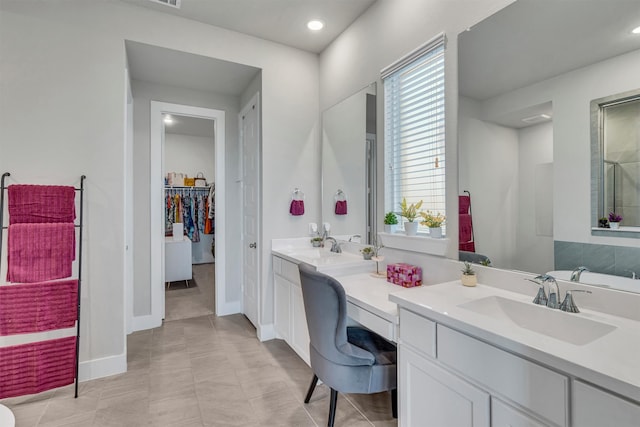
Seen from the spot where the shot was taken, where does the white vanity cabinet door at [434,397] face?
facing the viewer and to the left of the viewer

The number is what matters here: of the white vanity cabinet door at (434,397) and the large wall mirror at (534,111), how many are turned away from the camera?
0

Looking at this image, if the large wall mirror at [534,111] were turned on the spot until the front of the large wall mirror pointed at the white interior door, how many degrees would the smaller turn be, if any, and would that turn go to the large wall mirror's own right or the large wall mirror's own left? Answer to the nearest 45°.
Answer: approximately 45° to the large wall mirror's own right

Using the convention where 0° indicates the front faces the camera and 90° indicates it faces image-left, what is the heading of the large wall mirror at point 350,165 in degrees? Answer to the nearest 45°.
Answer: approximately 45°

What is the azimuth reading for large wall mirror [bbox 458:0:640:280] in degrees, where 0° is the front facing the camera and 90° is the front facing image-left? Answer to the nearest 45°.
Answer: approximately 45°

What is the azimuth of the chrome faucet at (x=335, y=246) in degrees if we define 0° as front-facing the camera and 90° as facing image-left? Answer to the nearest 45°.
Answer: approximately 45°

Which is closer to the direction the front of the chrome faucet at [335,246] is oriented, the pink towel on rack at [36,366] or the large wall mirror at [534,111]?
the pink towel on rack
